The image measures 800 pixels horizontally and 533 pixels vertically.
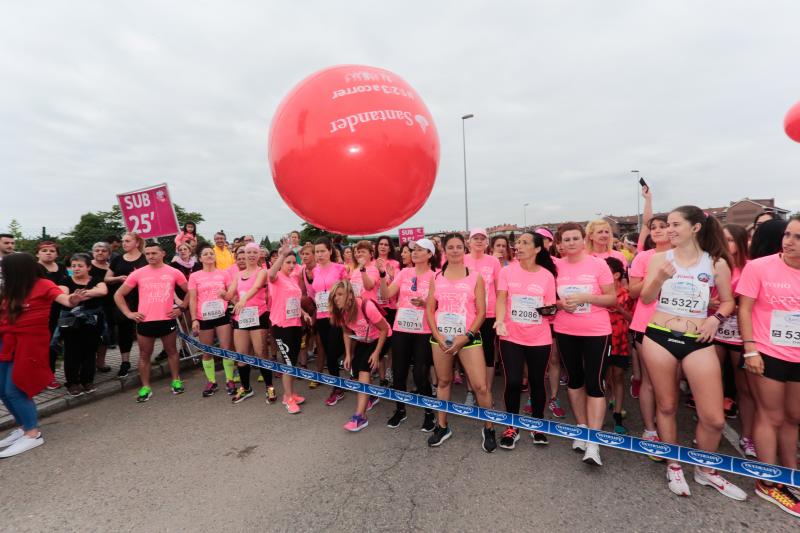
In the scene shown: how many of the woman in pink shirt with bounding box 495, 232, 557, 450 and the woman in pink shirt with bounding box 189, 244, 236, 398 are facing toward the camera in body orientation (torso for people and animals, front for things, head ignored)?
2

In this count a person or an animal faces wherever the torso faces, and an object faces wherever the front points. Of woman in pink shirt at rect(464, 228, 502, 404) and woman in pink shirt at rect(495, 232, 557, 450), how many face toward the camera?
2

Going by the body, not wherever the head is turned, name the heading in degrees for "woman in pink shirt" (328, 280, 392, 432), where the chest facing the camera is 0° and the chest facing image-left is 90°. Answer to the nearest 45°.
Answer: approximately 45°

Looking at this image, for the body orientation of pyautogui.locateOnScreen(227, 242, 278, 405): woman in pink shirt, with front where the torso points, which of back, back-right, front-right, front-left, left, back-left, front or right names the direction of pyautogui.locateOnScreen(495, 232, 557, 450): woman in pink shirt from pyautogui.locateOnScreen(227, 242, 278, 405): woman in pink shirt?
front-left

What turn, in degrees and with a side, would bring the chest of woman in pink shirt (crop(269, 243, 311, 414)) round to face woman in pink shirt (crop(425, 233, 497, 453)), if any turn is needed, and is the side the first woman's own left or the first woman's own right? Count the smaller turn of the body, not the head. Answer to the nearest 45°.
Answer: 0° — they already face them

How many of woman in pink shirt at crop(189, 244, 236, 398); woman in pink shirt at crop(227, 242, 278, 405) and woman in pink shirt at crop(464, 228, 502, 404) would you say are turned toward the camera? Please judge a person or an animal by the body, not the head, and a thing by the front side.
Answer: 3

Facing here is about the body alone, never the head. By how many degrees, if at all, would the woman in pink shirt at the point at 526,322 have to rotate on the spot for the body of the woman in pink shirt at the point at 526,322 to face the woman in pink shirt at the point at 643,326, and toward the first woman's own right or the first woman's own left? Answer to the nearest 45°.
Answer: approximately 90° to the first woman's own left

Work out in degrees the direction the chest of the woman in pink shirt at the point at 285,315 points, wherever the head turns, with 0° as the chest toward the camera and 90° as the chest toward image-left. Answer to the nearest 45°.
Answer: approximately 315°

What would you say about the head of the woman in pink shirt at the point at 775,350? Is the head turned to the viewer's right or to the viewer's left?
to the viewer's left
